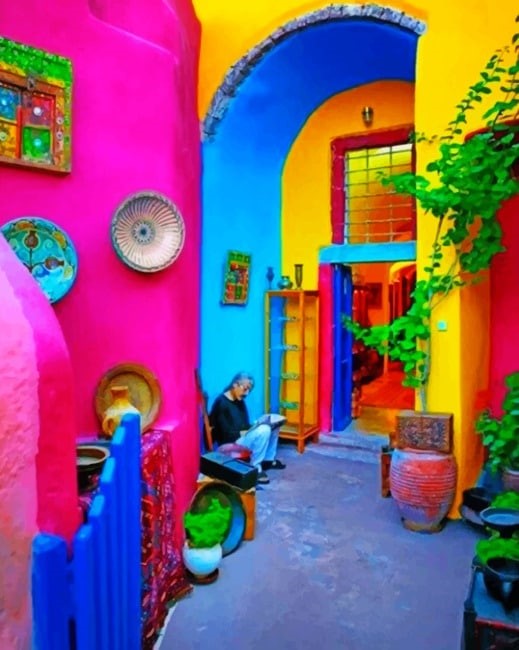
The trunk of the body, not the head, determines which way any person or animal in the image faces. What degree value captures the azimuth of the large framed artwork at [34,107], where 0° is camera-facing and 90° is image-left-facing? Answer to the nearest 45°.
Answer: approximately 315°

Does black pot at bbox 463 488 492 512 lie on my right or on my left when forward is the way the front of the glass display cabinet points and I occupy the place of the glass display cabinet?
on my left

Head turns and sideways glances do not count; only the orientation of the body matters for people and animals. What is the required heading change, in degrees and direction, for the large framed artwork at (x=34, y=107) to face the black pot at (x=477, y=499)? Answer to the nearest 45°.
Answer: approximately 45° to its left

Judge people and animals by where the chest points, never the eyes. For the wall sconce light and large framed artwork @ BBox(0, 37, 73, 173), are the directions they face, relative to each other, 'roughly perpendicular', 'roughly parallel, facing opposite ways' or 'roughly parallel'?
roughly perpendicular

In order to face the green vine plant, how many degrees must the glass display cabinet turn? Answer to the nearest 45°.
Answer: approximately 90° to its left

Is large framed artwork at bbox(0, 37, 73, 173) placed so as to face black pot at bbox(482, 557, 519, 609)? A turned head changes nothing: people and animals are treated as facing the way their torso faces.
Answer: yes

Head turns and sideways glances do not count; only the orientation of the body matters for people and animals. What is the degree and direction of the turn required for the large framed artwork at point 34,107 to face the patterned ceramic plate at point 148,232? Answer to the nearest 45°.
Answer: approximately 45° to its left

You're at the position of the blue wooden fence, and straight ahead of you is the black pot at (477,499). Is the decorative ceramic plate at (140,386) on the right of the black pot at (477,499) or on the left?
left

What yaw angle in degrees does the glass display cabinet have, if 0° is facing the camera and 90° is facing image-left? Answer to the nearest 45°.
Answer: approximately 45°
